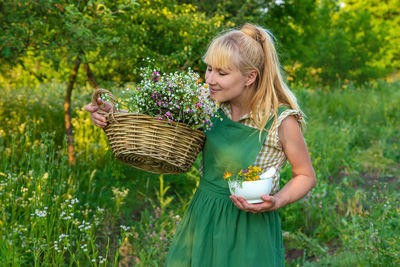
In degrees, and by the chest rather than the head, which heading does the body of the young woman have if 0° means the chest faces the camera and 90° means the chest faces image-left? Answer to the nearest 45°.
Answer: approximately 45°
